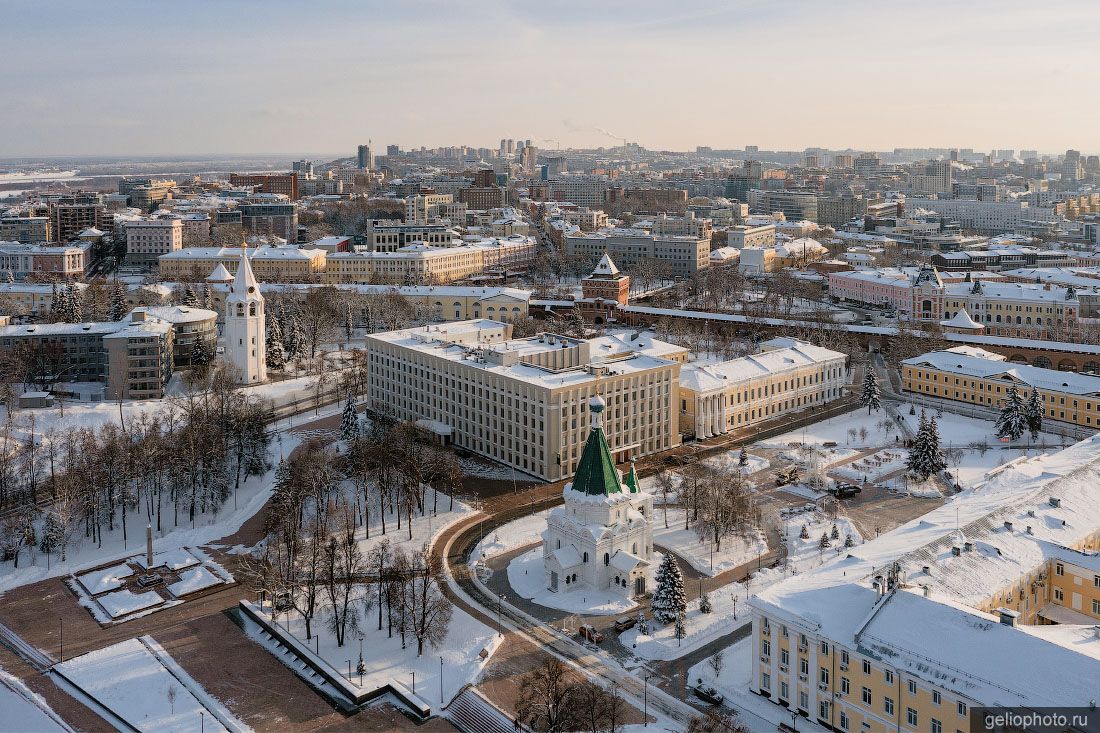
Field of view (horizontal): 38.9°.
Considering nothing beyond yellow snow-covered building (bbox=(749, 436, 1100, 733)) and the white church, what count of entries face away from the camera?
0

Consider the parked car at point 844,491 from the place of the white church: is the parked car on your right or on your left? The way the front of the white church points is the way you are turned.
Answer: on your left

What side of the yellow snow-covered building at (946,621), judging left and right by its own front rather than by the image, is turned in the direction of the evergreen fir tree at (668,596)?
right

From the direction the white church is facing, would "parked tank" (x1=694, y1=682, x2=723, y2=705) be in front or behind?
in front

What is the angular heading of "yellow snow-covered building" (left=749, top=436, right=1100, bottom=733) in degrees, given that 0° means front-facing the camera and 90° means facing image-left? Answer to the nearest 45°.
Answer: approximately 45°

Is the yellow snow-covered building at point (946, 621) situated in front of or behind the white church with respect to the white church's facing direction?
in front
